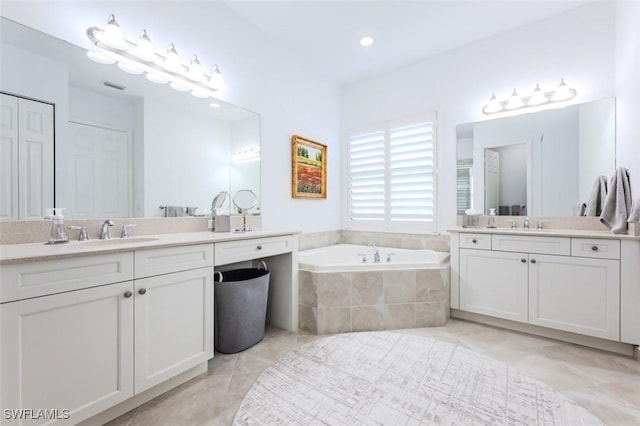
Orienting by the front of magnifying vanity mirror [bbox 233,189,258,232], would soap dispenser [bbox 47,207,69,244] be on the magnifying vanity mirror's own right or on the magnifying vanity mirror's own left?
on the magnifying vanity mirror's own right

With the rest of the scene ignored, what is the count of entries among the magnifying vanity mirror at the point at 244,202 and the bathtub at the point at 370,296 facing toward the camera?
2

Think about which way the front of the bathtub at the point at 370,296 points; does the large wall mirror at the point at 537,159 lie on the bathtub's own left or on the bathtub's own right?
on the bathtub's own left

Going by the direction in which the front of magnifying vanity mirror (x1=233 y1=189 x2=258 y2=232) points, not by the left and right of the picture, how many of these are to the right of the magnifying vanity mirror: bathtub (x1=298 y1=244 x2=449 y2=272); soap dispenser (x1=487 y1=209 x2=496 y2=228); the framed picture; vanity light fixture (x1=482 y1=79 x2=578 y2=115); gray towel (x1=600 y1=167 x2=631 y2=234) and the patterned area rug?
0

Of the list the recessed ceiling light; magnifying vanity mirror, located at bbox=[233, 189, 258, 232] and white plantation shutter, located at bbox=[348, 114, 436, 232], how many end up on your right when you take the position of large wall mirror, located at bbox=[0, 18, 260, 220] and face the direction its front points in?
0

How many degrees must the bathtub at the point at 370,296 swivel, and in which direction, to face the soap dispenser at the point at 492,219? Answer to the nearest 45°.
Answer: approximately 135° to its left

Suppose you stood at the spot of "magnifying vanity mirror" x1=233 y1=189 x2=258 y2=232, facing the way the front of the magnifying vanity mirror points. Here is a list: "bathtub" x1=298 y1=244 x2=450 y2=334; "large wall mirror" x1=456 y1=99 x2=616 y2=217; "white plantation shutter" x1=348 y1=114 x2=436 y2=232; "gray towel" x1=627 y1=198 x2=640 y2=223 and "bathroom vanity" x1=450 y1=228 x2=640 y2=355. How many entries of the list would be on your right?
0

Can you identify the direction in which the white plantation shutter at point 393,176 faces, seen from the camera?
facing the viewer and to the left of the viewer

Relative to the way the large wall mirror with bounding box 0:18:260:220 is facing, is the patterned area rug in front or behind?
in front

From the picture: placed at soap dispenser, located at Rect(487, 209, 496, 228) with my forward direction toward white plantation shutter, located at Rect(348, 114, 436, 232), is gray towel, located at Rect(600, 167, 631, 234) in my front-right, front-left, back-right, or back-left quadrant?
back-left

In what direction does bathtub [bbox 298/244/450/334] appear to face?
toward the camera

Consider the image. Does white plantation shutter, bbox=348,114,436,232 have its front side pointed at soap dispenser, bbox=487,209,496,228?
no

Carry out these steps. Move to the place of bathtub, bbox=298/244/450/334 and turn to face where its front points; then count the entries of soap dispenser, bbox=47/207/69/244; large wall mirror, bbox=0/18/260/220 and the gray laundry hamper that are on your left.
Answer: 0

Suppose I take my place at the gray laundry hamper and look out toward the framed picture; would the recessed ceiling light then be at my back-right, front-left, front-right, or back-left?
front-right

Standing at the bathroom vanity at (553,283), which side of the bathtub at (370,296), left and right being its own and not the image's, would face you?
left

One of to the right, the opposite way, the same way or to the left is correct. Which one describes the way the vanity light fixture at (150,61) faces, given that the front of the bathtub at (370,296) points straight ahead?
to the left
